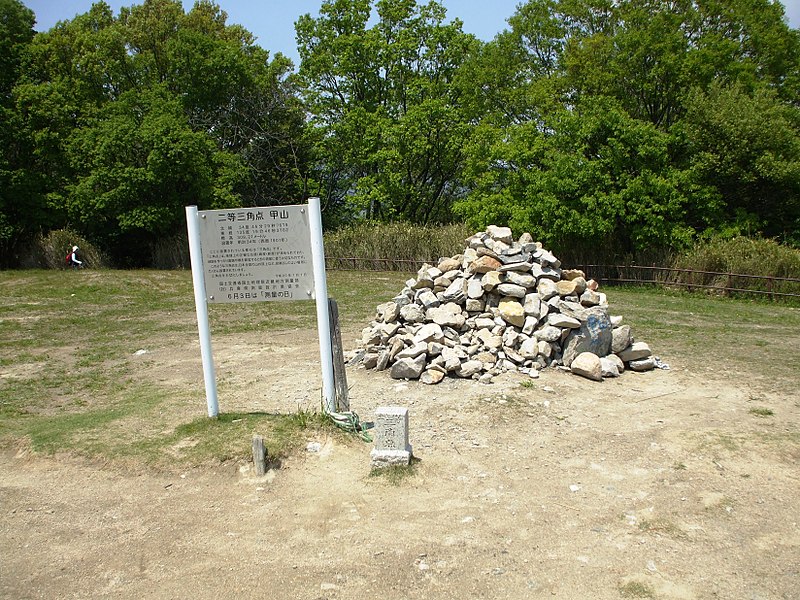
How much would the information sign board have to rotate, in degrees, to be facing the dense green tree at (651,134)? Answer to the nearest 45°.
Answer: approximately 135° to its left

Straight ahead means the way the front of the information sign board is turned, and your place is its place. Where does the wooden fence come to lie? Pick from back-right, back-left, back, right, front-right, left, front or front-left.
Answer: back-left

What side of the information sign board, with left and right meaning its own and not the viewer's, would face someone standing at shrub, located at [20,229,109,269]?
back

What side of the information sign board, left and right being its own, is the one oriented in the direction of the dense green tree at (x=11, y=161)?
back

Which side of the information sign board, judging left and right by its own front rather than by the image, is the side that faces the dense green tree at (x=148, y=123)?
back

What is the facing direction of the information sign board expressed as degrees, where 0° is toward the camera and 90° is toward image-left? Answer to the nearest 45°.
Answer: approximately 0°

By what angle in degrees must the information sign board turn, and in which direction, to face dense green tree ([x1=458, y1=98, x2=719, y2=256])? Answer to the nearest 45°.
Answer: approximately 135° to its left

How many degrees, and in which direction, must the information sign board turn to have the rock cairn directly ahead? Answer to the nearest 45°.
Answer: approximately 135° to its left
